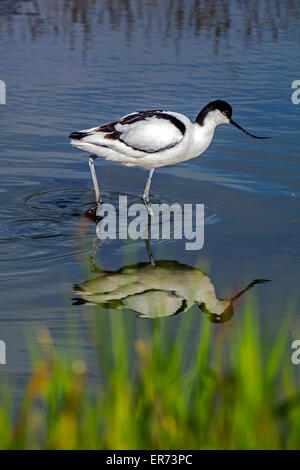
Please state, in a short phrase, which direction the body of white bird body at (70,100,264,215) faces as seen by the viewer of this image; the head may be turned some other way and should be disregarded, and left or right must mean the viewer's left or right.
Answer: facing to the right of the viewer
